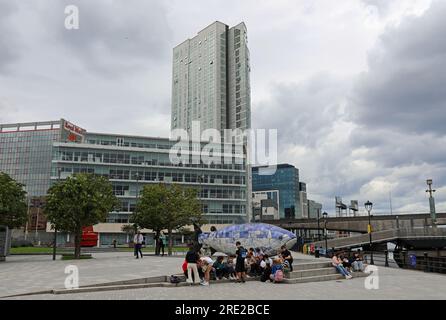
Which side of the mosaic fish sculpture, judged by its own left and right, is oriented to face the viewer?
right

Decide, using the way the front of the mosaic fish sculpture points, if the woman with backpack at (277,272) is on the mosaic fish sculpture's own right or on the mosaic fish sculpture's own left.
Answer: on the mosaic fish sculpture's own right

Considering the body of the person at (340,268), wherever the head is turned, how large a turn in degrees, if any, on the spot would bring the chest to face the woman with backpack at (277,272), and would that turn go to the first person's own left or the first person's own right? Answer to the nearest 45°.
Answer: approximately 90° to the first person's own right

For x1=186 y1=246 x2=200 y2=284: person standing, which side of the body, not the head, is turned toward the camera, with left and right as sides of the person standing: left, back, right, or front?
back

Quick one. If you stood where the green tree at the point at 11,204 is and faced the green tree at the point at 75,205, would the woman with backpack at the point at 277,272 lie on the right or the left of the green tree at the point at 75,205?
right

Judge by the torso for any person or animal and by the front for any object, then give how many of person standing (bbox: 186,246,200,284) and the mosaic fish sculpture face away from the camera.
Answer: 1

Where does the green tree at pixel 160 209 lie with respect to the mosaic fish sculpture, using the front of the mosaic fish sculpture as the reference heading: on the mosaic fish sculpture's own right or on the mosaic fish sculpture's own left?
on the mosaic fish sculpture's own left

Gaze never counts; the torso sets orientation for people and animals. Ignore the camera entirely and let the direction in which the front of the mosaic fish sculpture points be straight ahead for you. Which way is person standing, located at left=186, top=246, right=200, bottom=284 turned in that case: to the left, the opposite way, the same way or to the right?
to the left

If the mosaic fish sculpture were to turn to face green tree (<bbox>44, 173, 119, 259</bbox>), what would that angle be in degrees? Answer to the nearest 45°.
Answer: approximately 180°
